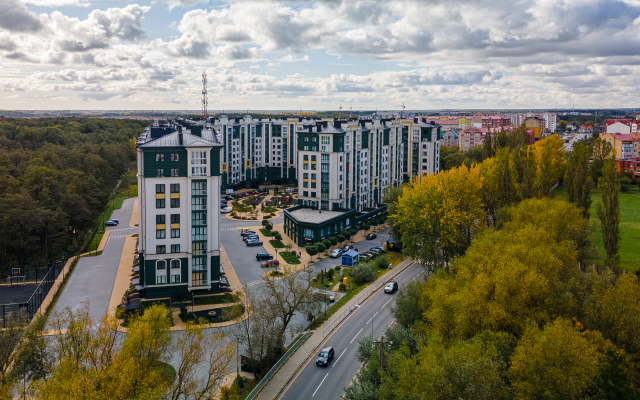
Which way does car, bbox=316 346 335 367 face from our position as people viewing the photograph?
facing the viewer and to the left of the viewer

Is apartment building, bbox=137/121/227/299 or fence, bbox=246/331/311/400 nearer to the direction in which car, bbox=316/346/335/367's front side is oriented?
the fence

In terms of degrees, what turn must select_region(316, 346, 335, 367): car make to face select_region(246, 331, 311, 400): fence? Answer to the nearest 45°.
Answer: approximately 45° to its right

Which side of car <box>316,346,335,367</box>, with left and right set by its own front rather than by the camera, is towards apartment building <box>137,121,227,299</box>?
right

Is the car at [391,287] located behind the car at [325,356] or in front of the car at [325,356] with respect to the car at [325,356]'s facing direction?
behind

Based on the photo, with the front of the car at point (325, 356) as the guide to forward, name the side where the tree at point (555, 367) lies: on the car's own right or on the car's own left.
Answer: on the car's own left
